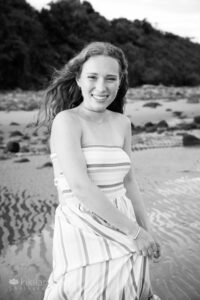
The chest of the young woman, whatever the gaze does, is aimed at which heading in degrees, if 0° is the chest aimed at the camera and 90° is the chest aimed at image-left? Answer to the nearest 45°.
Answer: approximately 315°
